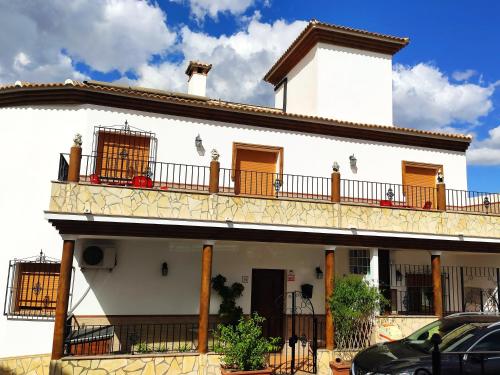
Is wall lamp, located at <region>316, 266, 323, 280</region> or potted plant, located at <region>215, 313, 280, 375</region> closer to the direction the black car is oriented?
the potted plant

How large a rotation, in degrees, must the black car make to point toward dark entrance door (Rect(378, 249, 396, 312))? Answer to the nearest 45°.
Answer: approximately 135° to its right

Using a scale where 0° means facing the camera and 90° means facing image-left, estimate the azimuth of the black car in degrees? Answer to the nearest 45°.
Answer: approximately 45°

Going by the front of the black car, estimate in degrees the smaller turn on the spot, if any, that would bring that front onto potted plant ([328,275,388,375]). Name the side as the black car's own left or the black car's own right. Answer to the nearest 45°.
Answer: approximately 90° to the black car's own right

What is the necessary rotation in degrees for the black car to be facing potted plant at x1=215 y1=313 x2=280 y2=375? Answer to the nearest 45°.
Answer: approximately 45° to its right
